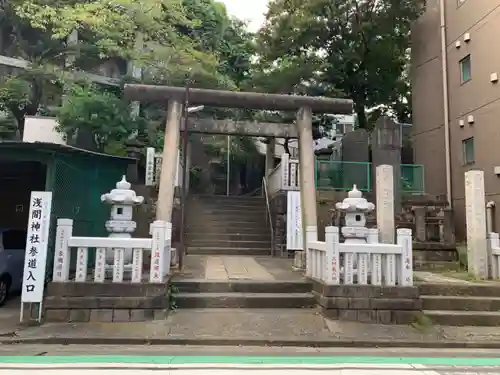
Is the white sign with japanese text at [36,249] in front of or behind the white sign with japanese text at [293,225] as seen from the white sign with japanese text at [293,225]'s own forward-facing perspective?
in front

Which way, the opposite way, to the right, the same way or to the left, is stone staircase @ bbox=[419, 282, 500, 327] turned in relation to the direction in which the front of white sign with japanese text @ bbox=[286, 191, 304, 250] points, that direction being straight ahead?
the same way

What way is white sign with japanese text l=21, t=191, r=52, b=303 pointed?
toward the camera

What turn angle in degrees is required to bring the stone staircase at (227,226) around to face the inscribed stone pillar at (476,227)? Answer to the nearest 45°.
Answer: approximately 45° to its left

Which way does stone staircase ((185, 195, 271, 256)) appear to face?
toward the camera

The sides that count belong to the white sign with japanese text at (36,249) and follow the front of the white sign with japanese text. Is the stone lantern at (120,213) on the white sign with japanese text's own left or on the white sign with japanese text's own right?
on the white sign with japanese text's own left

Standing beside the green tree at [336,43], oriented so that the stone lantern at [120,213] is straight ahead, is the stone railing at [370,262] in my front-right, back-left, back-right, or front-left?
front-left

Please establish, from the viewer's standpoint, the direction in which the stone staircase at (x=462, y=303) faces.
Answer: facing the viewer

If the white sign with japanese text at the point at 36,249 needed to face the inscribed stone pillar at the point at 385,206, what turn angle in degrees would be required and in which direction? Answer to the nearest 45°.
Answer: approximately 90° to its left

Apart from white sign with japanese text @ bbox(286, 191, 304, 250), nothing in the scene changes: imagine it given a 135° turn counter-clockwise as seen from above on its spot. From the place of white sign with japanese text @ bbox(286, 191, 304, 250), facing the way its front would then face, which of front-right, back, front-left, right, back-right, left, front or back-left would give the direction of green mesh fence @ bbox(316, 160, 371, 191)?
front

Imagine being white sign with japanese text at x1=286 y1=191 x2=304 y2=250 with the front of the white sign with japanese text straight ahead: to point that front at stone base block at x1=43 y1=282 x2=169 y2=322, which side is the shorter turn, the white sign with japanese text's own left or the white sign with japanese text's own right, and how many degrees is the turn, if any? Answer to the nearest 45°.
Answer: approximately 45° to the white sign with japanese text's own right

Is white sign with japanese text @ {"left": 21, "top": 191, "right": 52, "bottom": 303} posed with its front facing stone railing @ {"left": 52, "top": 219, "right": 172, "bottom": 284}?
no

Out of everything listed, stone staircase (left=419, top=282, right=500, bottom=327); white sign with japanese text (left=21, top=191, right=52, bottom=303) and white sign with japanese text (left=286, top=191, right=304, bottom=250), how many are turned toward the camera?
3

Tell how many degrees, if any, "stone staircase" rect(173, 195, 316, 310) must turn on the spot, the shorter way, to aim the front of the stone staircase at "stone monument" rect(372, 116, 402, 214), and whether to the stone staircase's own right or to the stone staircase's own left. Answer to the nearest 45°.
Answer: approximately 90° to the stone staircase's own left
